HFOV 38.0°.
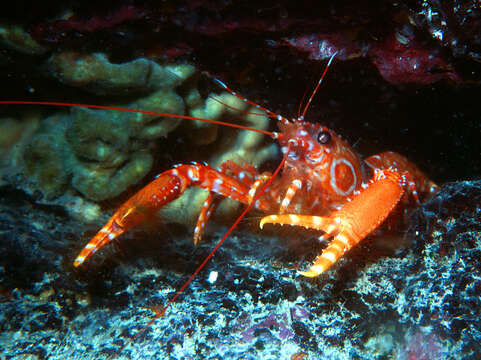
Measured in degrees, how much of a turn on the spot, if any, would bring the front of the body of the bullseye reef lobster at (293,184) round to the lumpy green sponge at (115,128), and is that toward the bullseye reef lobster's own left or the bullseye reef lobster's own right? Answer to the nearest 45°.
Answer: approximately 45° to the bullseye reef lobster's own right

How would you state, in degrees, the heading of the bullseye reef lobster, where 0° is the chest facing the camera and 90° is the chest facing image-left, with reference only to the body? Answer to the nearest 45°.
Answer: approximately 45°
